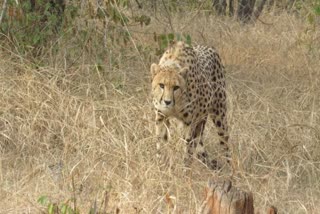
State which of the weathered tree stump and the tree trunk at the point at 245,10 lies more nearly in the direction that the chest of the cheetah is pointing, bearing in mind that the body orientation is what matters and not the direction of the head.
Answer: the weathered tree stump

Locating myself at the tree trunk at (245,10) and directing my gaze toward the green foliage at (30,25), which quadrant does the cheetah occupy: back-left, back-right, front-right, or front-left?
front-left

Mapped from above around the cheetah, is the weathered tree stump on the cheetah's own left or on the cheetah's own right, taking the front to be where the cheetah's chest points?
on the cheetah's own left

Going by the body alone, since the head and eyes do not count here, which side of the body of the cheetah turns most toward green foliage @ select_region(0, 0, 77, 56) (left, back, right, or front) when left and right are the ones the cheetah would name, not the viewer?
right

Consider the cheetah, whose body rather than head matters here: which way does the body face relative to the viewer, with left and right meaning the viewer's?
facing the viewer and to the left of the viewer
